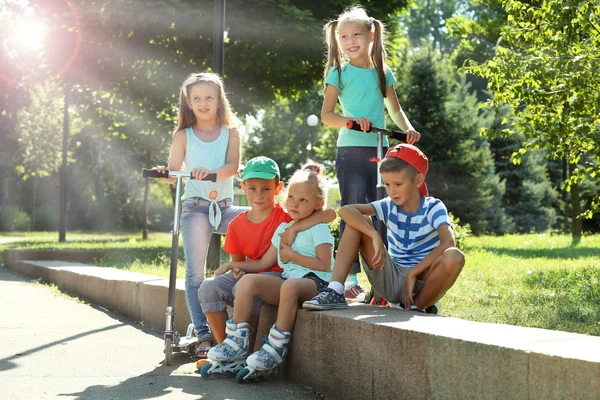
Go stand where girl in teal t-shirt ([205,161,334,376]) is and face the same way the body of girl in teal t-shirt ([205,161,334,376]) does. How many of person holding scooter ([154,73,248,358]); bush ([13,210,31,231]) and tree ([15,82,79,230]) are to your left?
0

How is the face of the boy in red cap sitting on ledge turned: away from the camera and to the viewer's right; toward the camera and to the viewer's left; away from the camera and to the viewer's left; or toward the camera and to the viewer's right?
toward the camera and to the viewer's left

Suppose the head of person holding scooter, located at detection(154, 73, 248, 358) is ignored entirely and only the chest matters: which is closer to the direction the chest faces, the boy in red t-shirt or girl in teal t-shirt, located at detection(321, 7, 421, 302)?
the boy in red t-shirt

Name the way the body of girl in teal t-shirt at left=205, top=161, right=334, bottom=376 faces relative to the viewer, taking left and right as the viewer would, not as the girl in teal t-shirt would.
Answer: facing the viewer and to the left of the viewer

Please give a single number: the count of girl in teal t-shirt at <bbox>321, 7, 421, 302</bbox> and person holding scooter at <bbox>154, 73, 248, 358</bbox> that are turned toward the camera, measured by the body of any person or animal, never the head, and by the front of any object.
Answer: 2

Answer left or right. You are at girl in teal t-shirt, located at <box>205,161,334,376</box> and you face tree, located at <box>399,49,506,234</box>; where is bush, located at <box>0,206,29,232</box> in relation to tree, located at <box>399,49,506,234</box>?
left

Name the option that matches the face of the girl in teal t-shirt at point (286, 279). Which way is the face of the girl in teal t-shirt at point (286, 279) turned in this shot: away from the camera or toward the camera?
toward the camera

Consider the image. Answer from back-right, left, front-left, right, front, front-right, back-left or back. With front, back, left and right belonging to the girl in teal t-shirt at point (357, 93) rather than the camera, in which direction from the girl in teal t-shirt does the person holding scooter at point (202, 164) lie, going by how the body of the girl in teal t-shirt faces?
right

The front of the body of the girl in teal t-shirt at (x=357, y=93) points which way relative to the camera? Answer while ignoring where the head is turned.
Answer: toward the camera

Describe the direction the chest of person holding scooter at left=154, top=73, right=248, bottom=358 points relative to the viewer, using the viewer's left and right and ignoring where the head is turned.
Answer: facing the viewer

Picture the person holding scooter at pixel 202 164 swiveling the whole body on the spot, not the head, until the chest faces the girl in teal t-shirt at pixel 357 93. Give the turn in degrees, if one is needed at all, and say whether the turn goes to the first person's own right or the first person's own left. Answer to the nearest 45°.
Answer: approximately 90° to the first person's own left

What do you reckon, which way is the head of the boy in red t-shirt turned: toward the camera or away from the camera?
toward the camera
